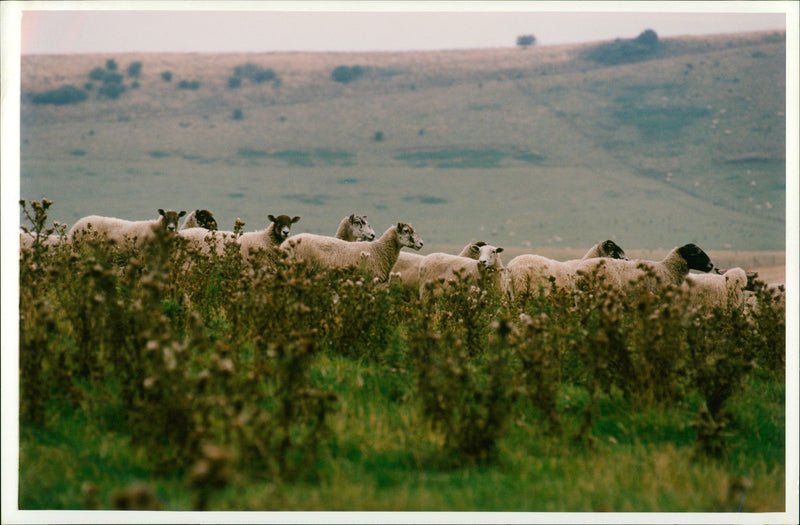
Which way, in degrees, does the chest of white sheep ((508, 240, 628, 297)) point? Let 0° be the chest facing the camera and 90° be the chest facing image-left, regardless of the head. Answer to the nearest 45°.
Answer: approximately 270°

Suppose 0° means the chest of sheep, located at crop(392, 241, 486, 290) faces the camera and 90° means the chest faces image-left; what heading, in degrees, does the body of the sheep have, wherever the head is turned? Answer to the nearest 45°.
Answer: approximately 270°

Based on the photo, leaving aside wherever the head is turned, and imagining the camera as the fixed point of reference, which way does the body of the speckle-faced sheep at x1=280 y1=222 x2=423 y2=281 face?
to the viewer's right

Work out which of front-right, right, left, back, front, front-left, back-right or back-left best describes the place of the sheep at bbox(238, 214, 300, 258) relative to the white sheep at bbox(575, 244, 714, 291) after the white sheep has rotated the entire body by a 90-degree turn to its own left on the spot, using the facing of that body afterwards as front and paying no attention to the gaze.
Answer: left

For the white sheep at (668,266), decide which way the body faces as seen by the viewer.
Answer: to the viewer's right

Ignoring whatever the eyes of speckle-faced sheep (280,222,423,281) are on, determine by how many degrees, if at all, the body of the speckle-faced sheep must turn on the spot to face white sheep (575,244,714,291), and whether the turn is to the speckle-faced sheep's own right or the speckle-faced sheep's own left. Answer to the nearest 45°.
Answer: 0° — it already faces it
